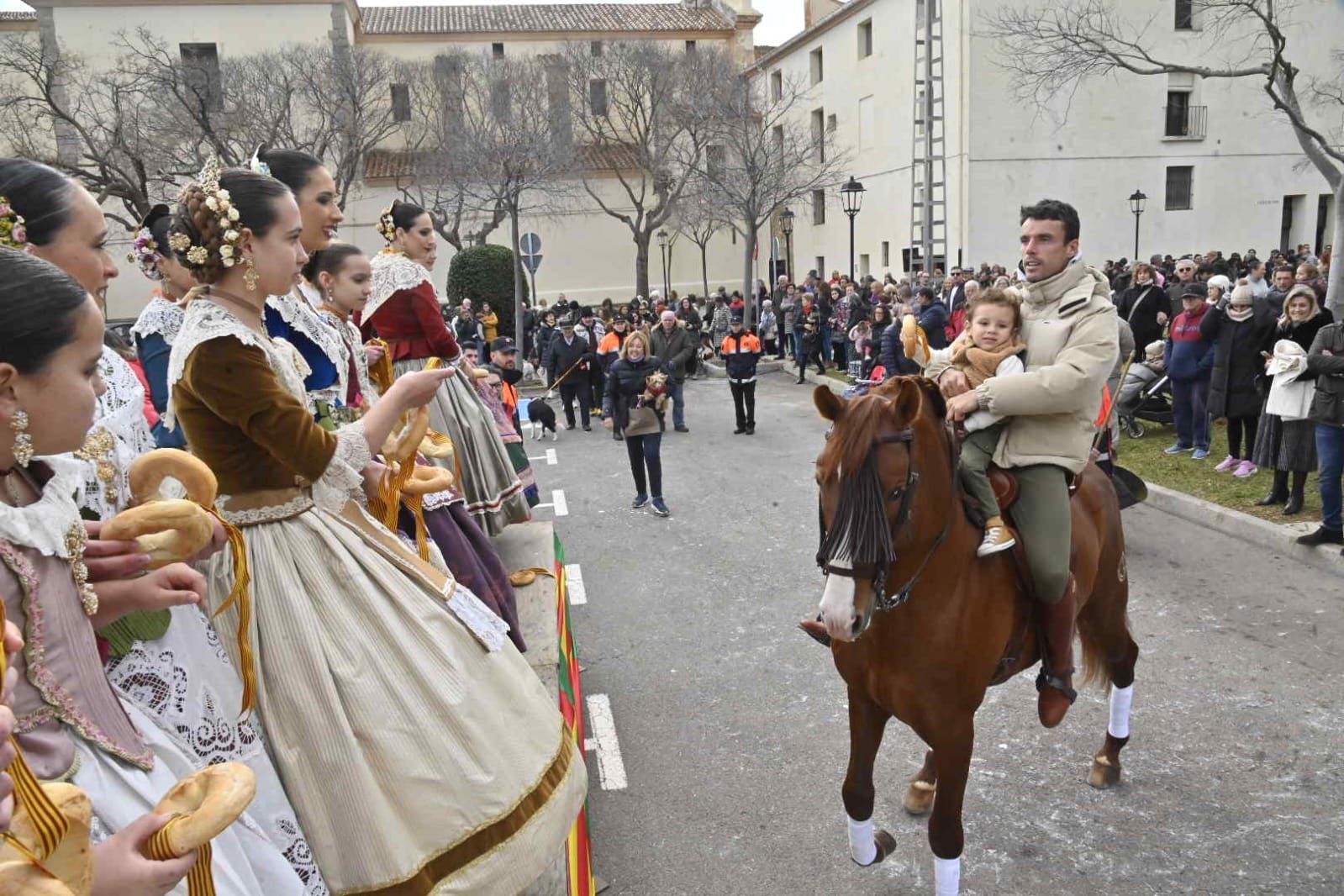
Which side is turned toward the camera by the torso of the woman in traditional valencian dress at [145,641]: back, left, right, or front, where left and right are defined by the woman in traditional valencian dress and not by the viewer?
right

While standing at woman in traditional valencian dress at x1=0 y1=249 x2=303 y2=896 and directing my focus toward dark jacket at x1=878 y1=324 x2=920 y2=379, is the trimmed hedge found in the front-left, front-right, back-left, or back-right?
front-left

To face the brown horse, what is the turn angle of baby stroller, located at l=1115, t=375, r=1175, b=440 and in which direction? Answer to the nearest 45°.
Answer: approximately 45° to its left

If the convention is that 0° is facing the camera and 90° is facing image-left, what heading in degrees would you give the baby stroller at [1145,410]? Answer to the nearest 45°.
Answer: approximately 45°

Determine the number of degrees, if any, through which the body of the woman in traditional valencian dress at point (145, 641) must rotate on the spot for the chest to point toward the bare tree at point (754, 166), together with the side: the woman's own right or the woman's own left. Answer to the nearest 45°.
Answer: approximately 45° to the woman's own left

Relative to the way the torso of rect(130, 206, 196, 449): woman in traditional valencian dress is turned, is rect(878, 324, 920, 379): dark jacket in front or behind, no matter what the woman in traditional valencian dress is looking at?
in front

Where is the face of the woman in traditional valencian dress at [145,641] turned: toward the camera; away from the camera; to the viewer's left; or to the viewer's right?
to the viewer's right

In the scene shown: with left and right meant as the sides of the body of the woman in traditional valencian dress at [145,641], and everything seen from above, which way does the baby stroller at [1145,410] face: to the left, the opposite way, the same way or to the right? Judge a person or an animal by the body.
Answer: the opposite way

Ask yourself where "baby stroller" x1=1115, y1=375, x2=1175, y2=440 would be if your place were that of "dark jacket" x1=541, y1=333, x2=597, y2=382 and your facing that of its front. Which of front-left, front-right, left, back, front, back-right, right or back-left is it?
front-left

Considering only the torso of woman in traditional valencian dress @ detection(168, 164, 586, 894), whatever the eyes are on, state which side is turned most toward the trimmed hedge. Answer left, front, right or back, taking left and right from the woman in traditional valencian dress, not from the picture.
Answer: left

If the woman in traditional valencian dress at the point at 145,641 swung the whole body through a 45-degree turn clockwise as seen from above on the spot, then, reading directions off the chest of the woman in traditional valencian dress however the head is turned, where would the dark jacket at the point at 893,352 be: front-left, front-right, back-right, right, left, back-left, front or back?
left

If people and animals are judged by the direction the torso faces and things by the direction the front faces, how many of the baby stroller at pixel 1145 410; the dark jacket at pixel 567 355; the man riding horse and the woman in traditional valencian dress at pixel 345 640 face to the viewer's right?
1

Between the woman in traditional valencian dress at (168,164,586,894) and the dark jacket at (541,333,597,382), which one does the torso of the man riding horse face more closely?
the woman in traditional valencian dress

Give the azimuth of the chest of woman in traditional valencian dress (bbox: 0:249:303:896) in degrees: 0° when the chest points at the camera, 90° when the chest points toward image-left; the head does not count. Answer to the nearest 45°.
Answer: approximately 270°

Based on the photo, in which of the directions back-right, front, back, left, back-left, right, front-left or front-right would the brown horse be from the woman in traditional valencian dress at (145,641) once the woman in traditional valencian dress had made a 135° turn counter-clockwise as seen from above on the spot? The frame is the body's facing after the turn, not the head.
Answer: back-right

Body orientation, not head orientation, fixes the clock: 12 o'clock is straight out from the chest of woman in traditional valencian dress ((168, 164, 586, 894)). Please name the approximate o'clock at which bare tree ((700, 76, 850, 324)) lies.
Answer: The bare tree is roughly at 10 o'clock from the woman in traditional valencian dress.

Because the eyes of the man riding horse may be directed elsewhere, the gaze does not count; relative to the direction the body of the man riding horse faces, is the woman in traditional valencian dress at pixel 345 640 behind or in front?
in front

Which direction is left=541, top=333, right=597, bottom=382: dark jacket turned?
toward the camera

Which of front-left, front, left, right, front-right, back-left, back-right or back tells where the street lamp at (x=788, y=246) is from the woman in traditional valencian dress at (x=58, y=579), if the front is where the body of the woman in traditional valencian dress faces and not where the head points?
front-left

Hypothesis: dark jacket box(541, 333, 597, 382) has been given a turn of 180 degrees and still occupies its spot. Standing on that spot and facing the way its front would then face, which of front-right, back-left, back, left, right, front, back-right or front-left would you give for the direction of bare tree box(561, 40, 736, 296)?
front

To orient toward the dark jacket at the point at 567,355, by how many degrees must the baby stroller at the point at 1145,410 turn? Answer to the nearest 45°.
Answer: approximately 45° to its right

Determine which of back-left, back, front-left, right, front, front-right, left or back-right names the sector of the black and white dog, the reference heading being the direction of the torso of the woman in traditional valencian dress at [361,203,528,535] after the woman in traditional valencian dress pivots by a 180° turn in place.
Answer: right
